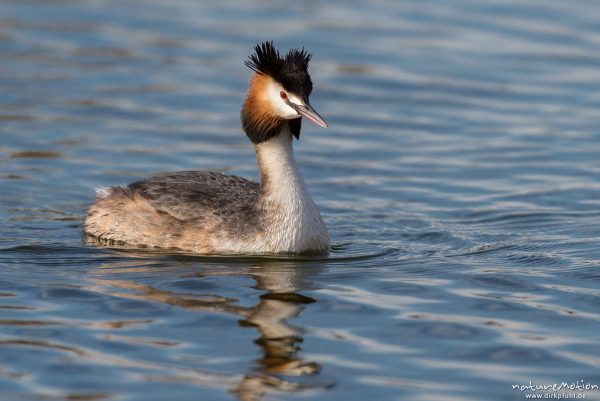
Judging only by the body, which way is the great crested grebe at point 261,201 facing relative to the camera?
to the viewer's right
